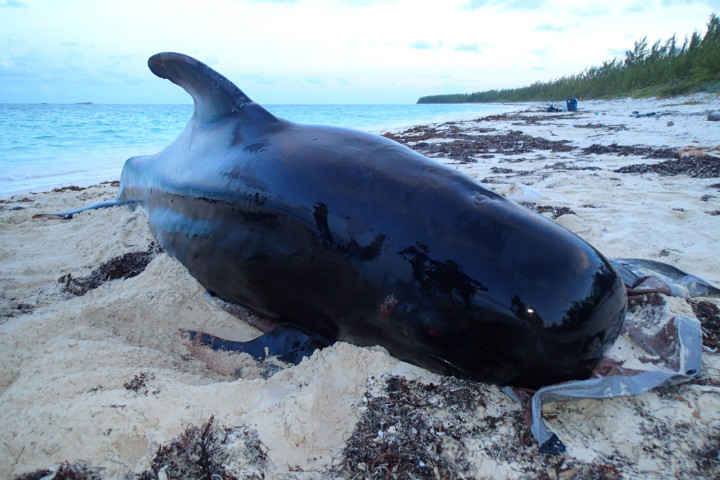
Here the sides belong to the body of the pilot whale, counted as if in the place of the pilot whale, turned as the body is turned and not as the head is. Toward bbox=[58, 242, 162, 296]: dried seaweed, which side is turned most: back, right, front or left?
back

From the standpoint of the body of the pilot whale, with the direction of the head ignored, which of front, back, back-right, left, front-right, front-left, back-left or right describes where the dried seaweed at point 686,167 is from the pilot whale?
left

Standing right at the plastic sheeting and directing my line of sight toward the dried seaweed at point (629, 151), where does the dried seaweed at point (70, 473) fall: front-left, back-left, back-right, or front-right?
back-left

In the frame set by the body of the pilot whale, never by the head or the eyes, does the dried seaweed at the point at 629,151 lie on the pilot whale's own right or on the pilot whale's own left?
on the pilot whale's own left

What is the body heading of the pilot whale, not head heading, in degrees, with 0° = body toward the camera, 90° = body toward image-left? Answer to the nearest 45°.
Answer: approximately 315°

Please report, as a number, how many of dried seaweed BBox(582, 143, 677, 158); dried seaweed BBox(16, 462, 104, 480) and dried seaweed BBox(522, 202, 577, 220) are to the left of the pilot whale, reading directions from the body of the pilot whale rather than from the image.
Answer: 2

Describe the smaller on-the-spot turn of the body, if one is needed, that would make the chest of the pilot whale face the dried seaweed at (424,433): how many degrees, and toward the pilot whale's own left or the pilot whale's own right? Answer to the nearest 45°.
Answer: approximately 45° to the pilot whale's own right

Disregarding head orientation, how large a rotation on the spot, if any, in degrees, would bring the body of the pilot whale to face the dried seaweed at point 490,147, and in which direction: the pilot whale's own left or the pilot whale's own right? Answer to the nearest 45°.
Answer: approximately 135° to the pilot whale's own left

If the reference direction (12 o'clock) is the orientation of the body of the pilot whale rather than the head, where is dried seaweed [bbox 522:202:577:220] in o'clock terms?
The dried seaweed is roughly at 9 o'clock from the pilot whale.

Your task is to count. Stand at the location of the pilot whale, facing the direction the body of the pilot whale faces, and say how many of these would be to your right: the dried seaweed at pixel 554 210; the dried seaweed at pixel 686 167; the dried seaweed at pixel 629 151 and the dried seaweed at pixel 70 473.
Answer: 1

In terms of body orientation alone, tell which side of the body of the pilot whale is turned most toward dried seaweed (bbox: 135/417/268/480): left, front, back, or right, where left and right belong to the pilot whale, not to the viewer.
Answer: right
